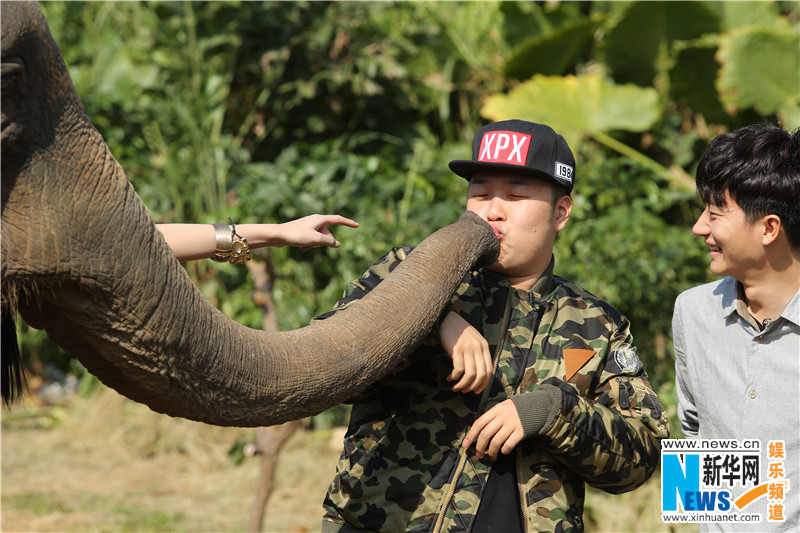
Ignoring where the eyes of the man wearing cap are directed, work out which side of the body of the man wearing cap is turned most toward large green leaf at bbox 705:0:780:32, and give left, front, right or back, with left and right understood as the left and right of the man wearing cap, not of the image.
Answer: back

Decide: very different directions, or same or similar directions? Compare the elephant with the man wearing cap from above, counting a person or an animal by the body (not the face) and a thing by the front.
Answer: very different directions

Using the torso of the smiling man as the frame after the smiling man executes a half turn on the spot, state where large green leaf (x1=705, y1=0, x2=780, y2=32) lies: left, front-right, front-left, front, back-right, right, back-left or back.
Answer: front-left

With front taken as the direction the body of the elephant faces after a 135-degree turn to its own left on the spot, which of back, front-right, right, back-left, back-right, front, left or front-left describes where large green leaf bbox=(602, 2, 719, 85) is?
right

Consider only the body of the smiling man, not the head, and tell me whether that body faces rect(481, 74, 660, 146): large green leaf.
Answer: no

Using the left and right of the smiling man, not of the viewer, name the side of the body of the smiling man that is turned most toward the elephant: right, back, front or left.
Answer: front

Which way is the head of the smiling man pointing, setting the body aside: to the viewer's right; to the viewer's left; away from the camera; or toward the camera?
to the viewer's left

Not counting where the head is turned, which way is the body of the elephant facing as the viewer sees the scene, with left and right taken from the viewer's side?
facing to the right of the viewer

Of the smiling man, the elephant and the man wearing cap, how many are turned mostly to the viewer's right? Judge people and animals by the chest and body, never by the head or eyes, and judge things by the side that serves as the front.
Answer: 1

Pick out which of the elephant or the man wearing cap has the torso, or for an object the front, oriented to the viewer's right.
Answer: the elephant

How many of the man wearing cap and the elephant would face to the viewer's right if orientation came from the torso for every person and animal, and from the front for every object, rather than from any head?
1

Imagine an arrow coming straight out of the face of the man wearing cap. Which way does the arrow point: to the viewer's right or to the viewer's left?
to the viewer's left

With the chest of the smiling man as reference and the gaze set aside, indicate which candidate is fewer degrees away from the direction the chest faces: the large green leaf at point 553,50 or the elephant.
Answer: the elephant

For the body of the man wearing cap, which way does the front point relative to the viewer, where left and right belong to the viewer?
facing the viewer and to the left of the viewer
